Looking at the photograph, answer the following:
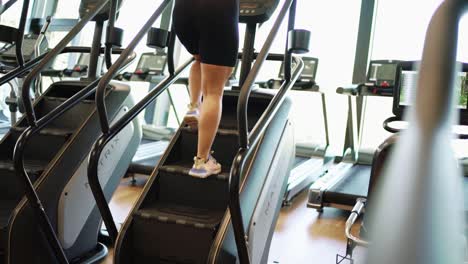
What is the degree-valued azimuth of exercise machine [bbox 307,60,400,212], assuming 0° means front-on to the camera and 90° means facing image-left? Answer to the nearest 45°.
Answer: approximately 225°

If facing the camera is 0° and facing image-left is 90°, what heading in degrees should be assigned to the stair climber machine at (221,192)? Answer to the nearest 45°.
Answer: approximately 225°

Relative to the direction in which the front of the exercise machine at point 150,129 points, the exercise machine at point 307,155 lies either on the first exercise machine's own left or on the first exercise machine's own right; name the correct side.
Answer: on the first exercise machine's own right

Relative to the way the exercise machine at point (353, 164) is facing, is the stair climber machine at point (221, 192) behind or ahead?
behind

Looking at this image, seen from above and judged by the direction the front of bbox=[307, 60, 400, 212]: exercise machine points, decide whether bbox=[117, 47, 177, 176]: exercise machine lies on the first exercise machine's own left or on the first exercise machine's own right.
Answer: on the first exercise machine's own left

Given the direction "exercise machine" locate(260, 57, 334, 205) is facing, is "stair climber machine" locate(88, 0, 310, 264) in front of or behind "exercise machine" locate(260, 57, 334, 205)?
behind

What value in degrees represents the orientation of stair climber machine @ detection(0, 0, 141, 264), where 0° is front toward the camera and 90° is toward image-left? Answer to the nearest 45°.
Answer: approximately 225°

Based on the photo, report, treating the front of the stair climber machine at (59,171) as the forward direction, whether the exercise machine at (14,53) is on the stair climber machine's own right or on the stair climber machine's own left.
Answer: on the stair climber machine's own left
